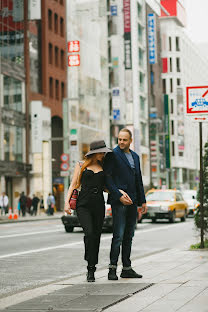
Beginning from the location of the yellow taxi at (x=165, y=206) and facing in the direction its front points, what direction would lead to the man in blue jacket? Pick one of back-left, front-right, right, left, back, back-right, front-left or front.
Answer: front-left

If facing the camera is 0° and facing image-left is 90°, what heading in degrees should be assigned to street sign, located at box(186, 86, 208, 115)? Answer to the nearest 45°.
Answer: approximately 0°

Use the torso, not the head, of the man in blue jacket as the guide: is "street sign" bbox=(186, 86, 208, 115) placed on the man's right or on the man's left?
on the man's left

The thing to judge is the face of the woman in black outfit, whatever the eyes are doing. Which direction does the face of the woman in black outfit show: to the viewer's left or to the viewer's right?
to the viewer's right

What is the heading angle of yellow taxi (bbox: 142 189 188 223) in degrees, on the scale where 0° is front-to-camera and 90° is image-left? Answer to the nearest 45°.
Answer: approximately 45°

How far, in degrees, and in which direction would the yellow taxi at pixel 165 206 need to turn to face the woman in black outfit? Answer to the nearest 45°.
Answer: approximately 45° to its left

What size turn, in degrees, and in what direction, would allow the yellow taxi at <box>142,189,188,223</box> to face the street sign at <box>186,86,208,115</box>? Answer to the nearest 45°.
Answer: approximately 45° to its left

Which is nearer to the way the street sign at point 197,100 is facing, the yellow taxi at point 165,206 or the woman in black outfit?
the woman in black outfit

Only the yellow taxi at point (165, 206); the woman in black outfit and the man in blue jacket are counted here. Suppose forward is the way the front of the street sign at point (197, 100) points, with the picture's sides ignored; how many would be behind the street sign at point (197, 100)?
1

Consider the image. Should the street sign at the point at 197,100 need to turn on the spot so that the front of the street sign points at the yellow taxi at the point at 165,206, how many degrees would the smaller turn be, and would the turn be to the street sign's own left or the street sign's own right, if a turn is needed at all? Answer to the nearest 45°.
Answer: approximately 180°
